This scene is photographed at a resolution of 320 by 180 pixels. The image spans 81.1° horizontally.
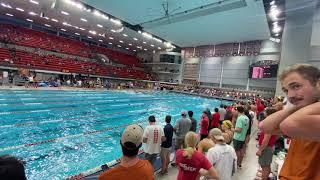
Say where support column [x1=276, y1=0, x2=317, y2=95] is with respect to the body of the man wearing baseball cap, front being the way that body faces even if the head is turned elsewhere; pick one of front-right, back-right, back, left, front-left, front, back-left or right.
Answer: front-right

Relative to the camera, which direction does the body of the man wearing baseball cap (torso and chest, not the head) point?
away from the camera

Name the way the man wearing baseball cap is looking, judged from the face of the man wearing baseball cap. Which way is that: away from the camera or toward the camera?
away from the camera

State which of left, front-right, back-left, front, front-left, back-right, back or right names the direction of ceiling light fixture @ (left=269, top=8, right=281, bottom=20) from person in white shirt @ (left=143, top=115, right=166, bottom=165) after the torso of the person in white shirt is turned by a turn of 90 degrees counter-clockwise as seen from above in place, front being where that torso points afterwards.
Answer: back-right

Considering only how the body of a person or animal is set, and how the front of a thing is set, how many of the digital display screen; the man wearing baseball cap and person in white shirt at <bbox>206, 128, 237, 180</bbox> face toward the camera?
1

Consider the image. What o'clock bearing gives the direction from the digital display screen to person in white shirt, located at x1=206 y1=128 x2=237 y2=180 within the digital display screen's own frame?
The person in white shirt is roughly at 12 o'clock from the digital display screen.

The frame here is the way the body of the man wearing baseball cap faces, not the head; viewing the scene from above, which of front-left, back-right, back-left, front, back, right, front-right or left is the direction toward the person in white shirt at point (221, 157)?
front-right

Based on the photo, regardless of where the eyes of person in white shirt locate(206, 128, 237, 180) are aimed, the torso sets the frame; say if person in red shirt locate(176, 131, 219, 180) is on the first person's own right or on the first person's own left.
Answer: on the first person's own left

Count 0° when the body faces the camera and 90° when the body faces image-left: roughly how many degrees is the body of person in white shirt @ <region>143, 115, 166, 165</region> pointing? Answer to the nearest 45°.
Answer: approximately 180°

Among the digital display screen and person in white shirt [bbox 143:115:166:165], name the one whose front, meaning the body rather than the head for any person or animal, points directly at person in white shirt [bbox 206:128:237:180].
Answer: the digital display screen

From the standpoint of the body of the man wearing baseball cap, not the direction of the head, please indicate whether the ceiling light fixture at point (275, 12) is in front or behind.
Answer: in front

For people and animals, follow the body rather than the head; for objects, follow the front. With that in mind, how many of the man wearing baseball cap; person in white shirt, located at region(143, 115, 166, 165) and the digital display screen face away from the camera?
2

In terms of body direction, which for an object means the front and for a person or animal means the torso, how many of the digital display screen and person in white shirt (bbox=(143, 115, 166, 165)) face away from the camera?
1

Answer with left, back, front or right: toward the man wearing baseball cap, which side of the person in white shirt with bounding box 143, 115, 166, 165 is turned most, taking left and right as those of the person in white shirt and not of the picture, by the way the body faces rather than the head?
back

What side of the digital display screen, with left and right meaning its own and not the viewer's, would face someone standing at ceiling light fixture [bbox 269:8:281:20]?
front

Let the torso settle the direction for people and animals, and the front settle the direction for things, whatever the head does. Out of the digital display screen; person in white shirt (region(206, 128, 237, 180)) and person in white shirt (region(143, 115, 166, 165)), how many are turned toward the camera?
1

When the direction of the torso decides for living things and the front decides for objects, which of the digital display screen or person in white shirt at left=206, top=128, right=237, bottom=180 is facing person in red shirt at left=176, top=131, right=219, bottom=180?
the digital display screen
